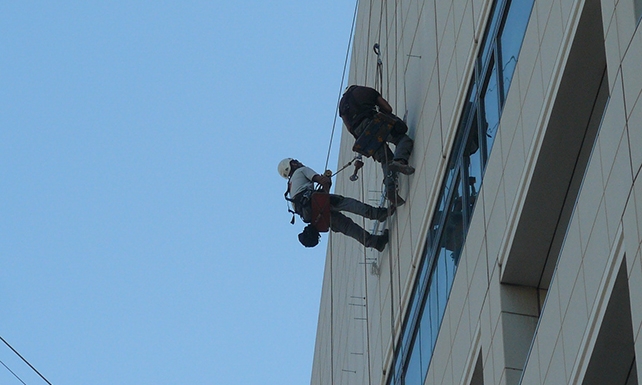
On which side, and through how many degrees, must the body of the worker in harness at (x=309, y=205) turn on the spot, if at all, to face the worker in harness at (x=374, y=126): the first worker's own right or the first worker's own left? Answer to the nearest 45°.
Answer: approximately 45° to the first worker's own right

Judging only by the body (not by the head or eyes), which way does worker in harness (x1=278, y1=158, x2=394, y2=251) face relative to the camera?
to the viewer's right
